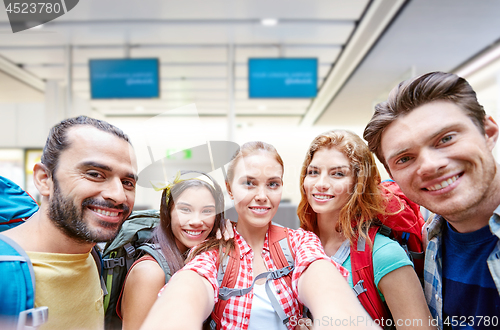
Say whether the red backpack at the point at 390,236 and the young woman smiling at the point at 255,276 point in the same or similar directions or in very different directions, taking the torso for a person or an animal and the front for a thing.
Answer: very different directions

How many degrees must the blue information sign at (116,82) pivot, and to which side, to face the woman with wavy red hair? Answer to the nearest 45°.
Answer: approximately 45° to its left

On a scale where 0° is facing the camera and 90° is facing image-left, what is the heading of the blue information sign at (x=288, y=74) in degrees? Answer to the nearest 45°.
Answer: approximately 0°

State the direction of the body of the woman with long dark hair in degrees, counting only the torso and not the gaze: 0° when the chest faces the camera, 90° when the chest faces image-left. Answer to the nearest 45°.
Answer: approximately 315°

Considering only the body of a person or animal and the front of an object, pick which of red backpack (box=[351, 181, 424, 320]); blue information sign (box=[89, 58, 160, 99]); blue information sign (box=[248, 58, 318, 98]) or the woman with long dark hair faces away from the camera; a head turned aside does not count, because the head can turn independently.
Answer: the red backpack
